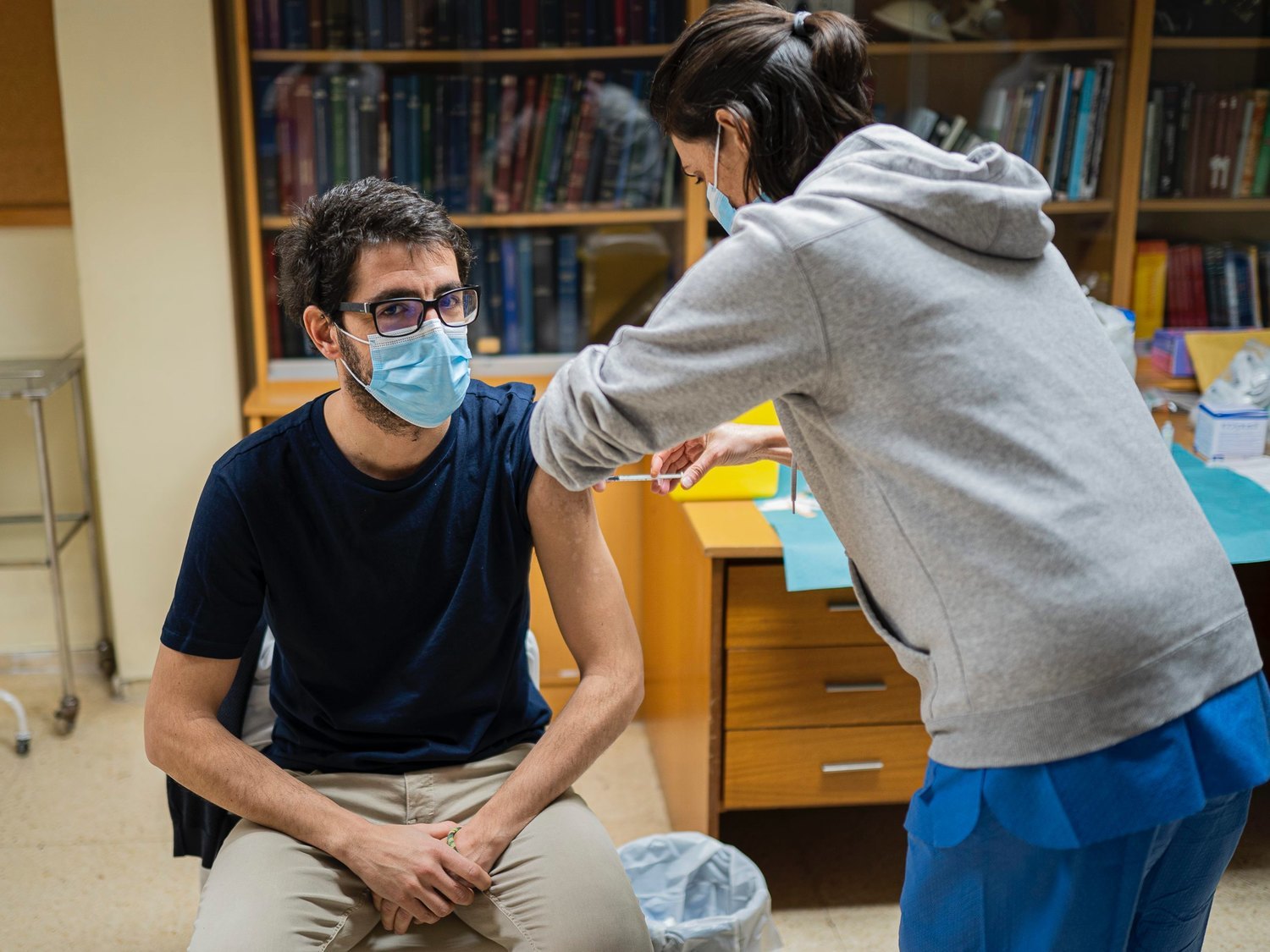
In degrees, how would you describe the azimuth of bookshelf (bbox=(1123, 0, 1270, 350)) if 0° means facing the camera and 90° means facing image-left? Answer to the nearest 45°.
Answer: approximately 0°

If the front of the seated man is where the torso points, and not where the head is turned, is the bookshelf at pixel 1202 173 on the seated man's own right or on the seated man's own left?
on the seated man's own left

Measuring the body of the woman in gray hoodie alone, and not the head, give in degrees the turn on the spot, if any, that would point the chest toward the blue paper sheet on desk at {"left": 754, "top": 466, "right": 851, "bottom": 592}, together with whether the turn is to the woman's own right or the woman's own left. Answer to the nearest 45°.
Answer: approximately 45° to the woman's own right

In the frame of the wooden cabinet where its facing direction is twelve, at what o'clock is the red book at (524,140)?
The red book is roughly at 5 o'clock from the wooden cabinet.

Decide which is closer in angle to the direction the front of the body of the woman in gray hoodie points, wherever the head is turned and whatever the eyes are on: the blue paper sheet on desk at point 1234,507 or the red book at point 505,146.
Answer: the red book

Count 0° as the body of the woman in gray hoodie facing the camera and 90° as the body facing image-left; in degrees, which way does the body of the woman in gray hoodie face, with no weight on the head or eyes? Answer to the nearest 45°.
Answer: approximately 135°

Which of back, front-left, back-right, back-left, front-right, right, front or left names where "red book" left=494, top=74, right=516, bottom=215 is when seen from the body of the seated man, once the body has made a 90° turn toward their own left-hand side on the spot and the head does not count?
left

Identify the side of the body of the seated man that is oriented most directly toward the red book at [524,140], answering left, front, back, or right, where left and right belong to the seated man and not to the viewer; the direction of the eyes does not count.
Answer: back

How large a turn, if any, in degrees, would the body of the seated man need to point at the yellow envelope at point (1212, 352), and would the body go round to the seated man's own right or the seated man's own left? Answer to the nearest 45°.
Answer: approximately 135° to the seated man's own left

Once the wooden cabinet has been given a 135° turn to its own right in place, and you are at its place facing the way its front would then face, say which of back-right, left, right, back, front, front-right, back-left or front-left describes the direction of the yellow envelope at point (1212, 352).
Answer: right

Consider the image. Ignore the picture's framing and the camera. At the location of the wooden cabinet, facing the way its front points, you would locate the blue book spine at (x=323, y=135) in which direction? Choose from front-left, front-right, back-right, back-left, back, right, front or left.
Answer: back-right

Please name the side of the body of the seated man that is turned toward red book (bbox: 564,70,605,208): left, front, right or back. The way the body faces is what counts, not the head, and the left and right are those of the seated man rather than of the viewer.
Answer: back

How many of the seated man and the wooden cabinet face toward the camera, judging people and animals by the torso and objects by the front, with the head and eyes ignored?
2

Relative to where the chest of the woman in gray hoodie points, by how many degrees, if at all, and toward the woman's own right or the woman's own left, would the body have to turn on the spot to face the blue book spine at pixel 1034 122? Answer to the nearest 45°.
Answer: approximately 45° to the woman's own right
